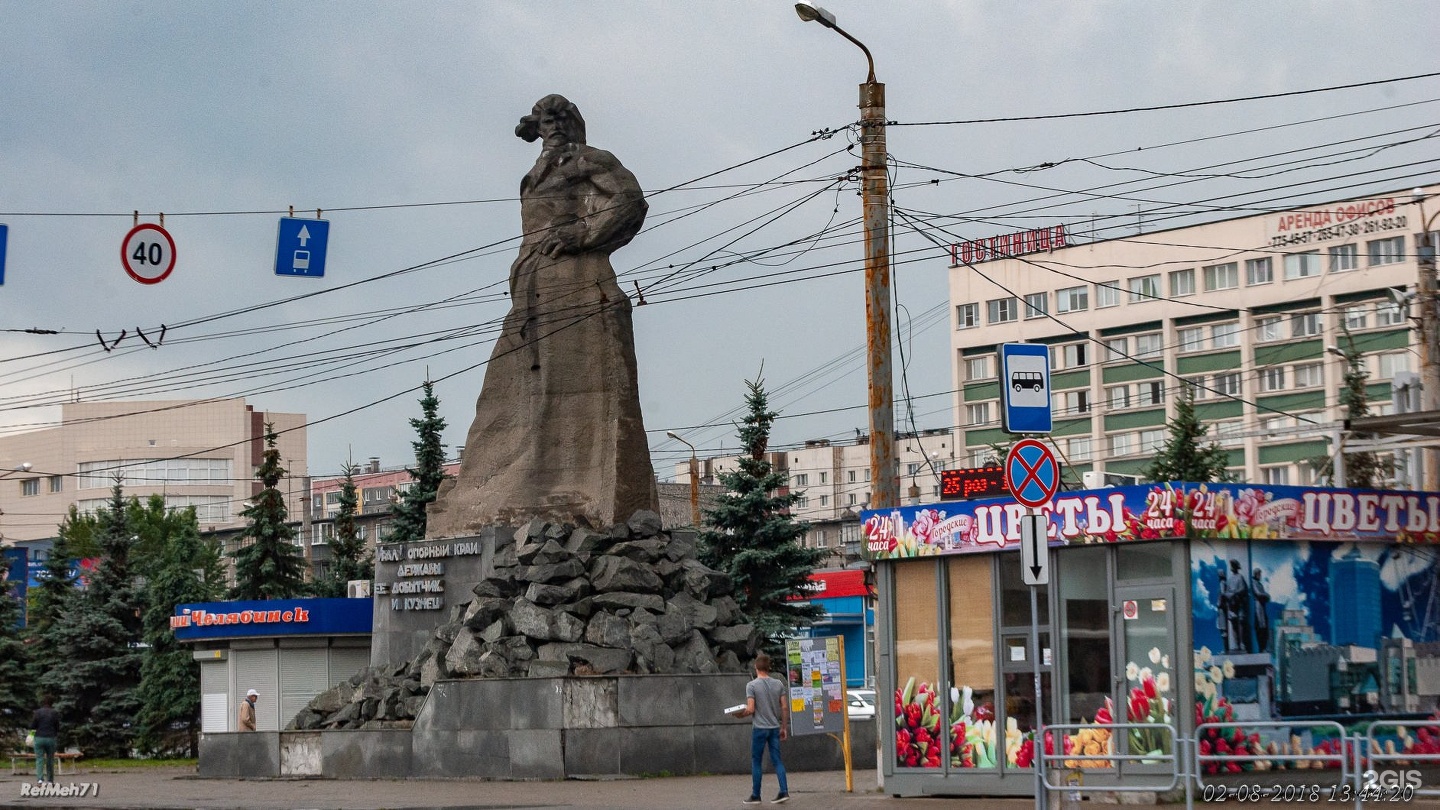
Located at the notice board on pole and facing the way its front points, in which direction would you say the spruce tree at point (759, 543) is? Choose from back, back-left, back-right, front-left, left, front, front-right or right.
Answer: back

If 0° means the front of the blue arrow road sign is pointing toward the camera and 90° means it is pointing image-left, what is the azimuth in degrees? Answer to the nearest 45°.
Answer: approximately 0°

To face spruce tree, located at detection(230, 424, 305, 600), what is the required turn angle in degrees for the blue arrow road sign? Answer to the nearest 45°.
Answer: approximately 180°

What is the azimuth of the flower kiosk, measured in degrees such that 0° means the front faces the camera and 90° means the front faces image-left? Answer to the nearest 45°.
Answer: approximately 45°

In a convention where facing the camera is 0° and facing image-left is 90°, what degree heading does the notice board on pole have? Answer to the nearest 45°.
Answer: approximately 0°

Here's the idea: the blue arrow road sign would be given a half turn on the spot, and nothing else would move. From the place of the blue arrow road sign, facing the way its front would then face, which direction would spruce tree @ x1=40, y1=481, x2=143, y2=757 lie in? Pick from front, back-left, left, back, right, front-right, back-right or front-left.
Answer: front

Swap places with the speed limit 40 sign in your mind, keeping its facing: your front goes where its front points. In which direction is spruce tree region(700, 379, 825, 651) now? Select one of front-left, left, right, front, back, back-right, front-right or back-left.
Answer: back-left

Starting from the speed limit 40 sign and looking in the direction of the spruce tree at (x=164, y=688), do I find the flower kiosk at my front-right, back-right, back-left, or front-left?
back-right

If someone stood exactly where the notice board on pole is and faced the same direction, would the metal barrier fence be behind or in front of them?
in front
